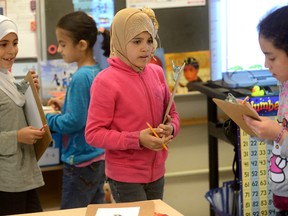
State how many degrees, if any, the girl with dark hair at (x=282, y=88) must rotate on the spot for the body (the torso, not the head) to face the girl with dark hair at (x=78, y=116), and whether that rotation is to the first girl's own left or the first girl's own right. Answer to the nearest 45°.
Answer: approximately 45° to the first girl's own right

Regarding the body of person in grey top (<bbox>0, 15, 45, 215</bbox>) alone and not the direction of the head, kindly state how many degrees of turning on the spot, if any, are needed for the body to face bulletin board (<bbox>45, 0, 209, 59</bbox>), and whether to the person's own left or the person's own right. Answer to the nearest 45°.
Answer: approximately 90° to the person's own left

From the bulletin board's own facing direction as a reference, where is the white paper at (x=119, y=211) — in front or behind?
in front

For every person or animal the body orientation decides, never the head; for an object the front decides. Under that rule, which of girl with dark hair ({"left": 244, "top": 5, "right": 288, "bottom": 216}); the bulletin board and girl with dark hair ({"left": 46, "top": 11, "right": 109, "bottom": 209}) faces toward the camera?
the bulletin board

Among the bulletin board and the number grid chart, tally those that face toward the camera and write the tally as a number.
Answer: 2

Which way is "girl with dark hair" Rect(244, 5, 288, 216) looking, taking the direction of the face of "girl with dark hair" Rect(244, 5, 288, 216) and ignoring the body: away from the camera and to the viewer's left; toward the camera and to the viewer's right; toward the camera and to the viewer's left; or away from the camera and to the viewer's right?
toward the camera and to the viewer's left
